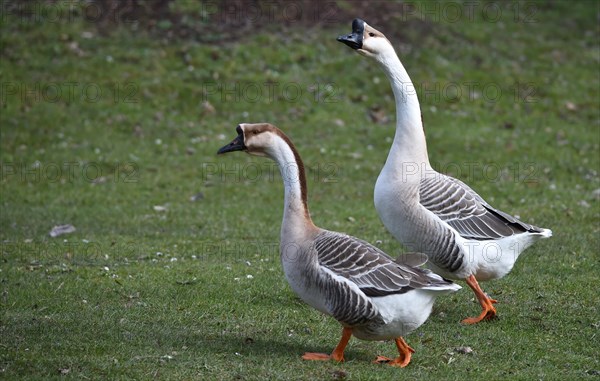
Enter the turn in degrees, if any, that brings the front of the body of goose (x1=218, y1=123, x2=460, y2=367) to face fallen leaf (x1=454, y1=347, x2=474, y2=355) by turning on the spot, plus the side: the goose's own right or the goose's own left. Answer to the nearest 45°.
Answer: approximately 180°

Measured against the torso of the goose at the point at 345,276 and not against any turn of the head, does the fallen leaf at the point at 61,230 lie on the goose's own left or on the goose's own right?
on the goose's own right

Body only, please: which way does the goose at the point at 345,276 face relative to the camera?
to the viewer's left

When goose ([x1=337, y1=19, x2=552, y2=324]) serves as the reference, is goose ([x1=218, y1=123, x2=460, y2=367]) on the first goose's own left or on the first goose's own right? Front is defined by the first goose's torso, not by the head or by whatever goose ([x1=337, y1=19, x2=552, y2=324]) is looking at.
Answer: on the first goose's own left

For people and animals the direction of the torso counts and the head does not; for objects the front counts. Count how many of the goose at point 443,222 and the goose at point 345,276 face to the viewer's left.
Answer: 2

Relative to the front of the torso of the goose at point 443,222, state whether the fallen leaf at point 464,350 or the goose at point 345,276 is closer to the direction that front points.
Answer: the goose

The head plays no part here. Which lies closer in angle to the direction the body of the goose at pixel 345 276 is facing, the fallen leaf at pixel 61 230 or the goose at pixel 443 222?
the fallen leaf

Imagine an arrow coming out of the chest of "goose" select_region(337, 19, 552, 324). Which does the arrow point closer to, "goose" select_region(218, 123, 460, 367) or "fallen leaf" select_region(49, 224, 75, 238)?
the fallen leaf

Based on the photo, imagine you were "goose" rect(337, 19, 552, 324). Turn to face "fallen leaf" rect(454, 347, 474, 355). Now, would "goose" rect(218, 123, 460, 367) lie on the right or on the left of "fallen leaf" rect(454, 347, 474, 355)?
right

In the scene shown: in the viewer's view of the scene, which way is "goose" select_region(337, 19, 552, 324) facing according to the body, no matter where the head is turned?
to the viewer's left

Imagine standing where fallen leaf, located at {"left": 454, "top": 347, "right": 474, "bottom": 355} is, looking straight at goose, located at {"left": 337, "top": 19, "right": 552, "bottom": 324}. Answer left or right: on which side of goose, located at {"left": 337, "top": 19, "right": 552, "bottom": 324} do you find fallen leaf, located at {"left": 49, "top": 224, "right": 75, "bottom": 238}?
left
